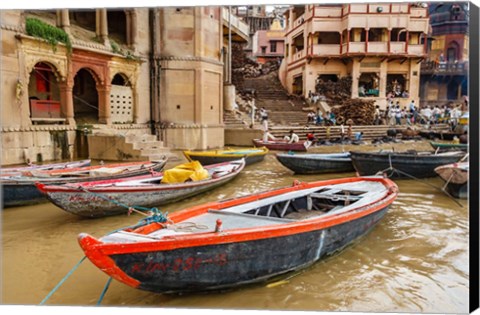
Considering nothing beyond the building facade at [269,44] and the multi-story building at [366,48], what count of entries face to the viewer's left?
0

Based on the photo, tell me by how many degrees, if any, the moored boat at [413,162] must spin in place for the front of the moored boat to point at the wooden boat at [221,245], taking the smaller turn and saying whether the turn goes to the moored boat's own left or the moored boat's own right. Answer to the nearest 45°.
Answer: approximately 90° to the moored boat's own left

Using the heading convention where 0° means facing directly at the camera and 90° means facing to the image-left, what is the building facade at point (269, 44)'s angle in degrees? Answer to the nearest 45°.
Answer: approximately 0°

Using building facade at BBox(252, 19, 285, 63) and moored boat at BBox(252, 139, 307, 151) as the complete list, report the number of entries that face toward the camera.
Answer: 1

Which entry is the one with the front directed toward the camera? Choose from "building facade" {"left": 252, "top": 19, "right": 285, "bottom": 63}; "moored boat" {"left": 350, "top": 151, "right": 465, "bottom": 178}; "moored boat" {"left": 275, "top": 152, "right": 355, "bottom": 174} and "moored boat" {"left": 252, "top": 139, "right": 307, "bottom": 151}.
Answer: the building facade

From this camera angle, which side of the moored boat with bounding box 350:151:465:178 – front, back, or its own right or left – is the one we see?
left

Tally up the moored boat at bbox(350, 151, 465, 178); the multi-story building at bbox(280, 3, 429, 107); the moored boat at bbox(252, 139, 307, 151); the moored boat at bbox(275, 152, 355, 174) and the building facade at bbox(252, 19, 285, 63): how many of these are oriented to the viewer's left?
3

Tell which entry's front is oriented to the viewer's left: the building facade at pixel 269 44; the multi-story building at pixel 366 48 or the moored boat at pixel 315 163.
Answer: the moored boat

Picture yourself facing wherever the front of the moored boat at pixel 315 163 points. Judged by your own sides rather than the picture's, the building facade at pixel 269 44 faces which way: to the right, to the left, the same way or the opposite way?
to the left

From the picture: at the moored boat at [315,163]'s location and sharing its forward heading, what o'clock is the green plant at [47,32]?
The green plant is roughly at 12 o'clock from the moored boat.

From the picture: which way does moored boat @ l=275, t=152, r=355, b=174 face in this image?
to the viewer's left

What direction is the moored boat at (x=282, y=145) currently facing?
to the viewer's left

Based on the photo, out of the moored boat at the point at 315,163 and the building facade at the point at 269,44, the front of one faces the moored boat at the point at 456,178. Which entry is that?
the building facade
